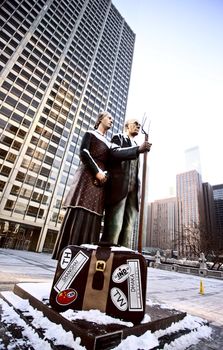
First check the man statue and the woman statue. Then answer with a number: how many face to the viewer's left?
0

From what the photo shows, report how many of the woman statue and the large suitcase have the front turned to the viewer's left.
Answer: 0

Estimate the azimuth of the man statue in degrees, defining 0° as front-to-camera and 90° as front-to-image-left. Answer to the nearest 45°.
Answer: approximately 315°

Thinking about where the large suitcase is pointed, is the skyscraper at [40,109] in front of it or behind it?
behind

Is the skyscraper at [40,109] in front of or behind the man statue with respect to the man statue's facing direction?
behind

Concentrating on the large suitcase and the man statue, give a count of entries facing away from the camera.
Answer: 0
